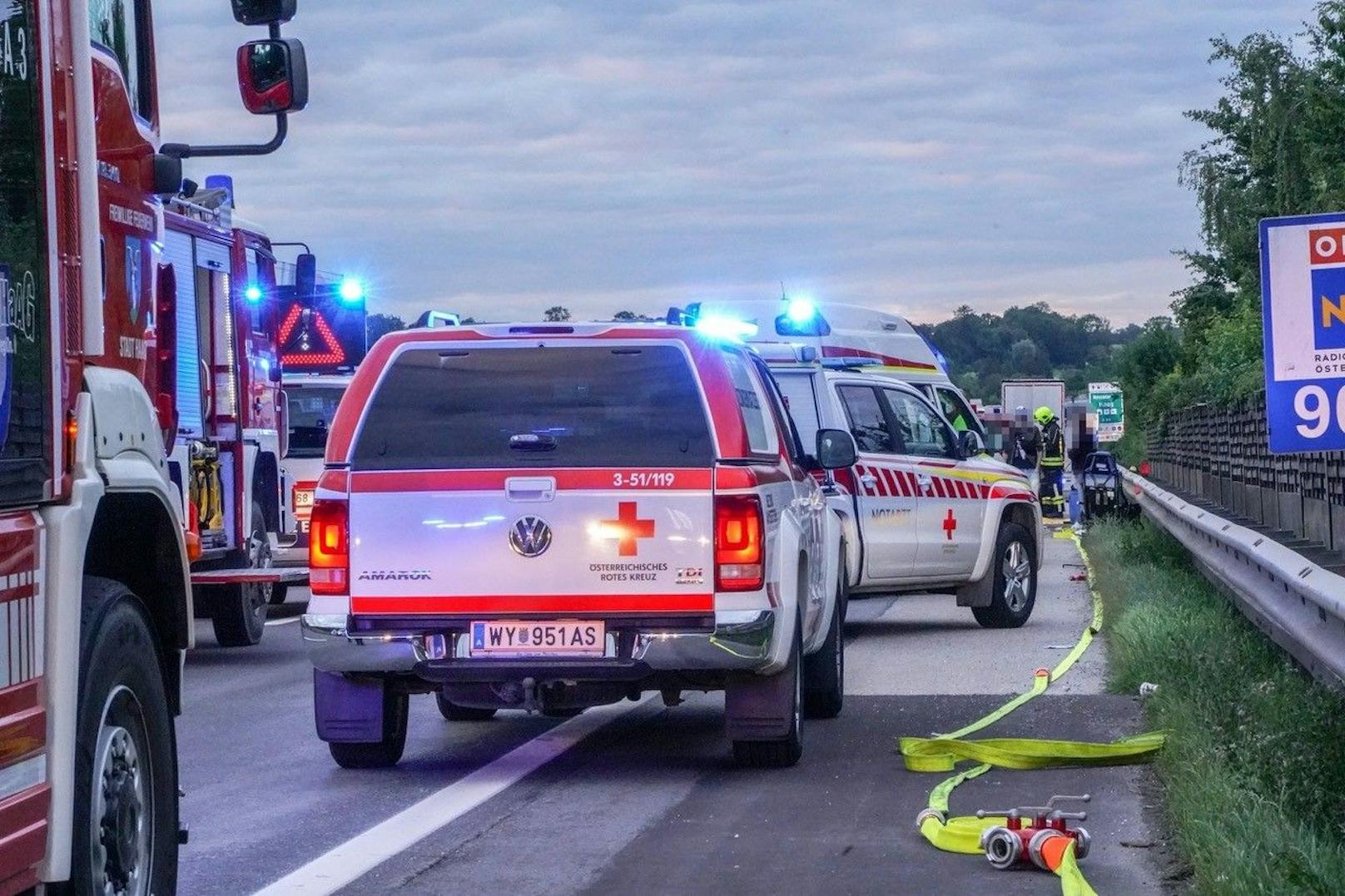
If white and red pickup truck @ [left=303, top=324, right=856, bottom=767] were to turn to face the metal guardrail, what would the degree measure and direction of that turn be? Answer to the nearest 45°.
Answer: approximately 90° to its right

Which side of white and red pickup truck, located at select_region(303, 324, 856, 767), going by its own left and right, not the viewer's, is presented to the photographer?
back

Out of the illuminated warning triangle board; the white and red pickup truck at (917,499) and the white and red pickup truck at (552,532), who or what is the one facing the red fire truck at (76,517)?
the illuminated warning triangle board

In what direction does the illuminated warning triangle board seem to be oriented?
toward the camera

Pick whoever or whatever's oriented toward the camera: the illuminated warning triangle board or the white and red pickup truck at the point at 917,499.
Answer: the illuminated warning triangle board

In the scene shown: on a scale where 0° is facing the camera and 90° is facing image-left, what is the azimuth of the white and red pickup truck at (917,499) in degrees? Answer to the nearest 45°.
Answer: approximately 225°

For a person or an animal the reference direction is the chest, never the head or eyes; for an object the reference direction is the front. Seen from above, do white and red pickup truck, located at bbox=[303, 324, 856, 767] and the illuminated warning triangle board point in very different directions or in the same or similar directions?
very different directions

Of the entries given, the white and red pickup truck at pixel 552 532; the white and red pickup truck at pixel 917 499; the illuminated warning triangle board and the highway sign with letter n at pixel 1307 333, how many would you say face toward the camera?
2

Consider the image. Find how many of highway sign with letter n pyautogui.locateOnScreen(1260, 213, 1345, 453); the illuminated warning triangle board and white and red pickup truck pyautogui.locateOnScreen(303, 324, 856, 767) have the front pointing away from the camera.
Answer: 1

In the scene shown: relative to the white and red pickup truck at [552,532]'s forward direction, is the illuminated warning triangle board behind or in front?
in front

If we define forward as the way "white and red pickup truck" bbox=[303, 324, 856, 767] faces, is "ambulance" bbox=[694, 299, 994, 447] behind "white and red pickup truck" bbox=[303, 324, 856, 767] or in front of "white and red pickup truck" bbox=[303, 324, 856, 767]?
in front

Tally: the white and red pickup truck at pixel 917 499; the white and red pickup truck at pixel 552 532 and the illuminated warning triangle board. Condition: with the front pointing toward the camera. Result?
1

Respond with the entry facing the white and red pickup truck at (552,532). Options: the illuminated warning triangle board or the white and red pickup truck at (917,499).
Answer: the illuminated warning triangle board
